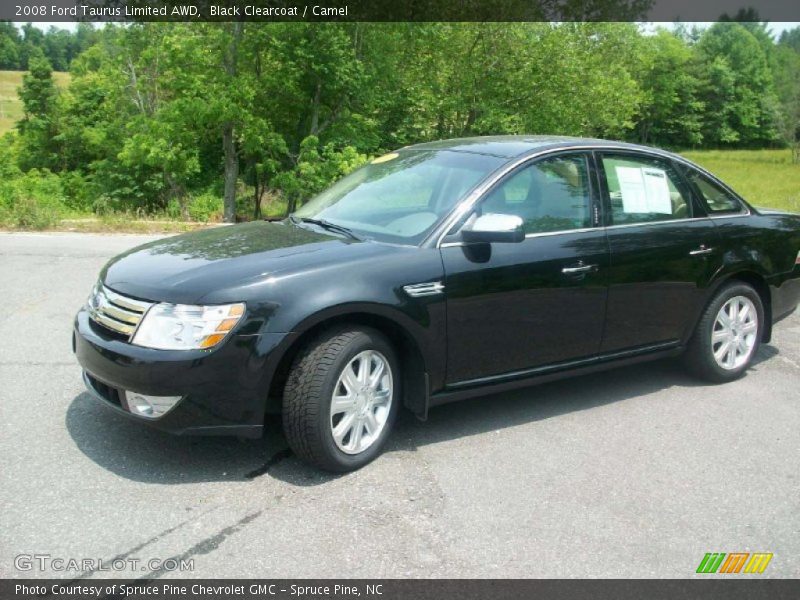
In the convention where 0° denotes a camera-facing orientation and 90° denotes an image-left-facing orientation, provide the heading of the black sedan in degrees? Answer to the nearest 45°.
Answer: approximately 45°

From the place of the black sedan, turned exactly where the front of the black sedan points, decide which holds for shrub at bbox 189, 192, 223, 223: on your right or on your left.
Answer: on your right
